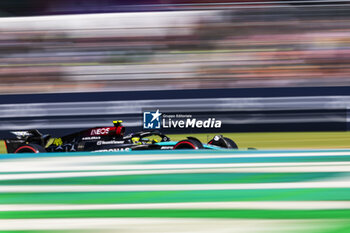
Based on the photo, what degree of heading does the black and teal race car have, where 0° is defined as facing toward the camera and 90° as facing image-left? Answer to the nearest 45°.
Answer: approximately 315°
